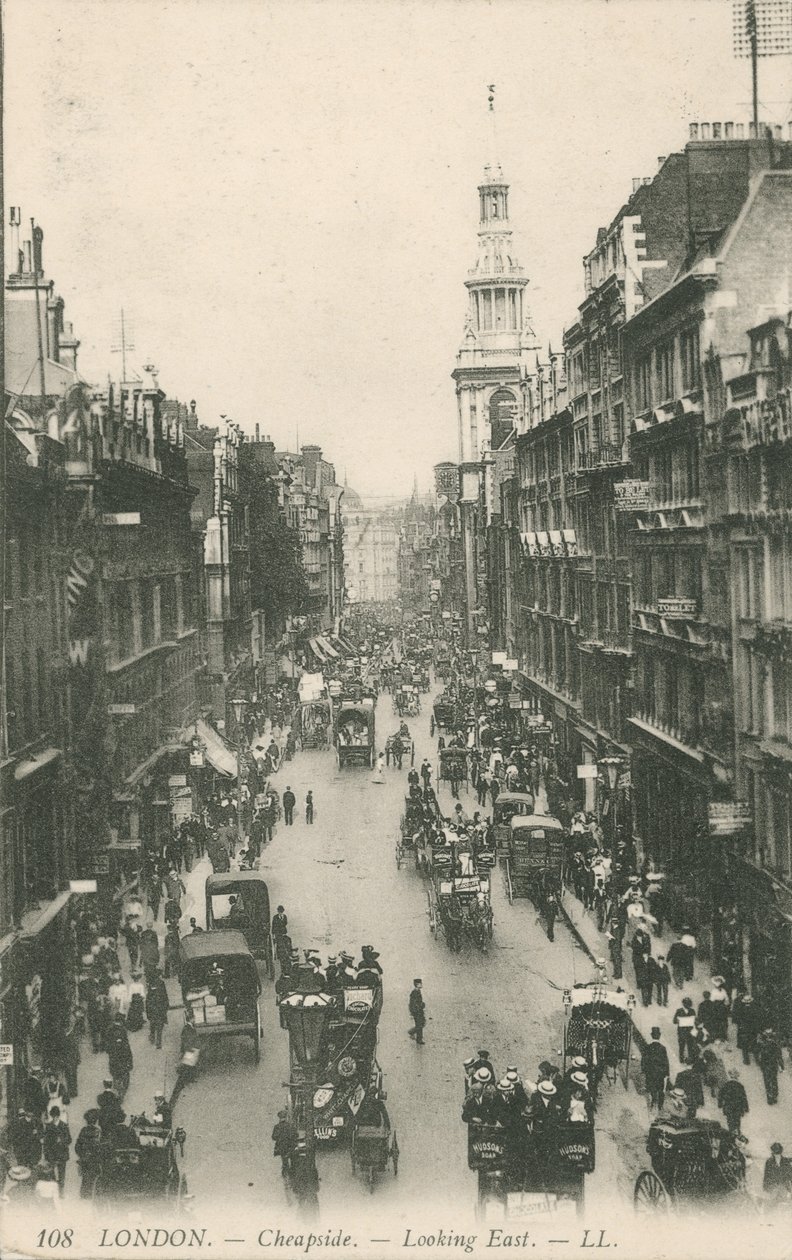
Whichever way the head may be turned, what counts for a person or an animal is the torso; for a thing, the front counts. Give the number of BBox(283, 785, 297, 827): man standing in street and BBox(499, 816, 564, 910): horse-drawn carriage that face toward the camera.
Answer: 1

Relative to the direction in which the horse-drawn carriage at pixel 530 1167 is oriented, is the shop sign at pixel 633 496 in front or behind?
behind

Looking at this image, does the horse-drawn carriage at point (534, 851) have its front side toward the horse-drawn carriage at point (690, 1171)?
yes

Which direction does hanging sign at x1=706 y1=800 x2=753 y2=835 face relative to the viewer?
toward the camera

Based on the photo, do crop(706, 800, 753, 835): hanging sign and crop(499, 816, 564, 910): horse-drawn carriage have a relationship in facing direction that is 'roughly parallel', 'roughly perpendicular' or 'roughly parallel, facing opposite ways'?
roughly parallel

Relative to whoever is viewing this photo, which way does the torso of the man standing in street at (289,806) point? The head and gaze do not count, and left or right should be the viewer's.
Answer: facing away from the viewer

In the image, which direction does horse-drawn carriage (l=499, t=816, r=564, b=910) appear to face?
toward the camera

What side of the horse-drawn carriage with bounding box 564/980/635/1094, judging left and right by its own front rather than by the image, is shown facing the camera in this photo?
front

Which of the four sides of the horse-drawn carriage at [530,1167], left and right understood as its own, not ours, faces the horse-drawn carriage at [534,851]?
back

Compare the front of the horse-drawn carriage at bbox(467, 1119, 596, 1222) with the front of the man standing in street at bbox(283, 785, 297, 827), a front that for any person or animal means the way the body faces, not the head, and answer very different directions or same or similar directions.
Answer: very different directions

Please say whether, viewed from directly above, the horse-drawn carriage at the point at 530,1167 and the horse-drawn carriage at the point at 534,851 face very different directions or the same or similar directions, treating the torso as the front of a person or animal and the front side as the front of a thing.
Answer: same or similar directions
